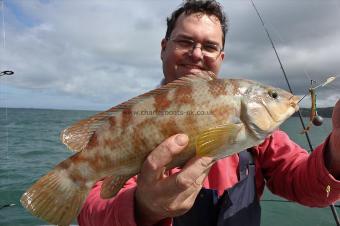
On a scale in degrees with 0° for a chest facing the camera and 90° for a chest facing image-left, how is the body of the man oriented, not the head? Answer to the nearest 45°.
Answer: approximately 0°
